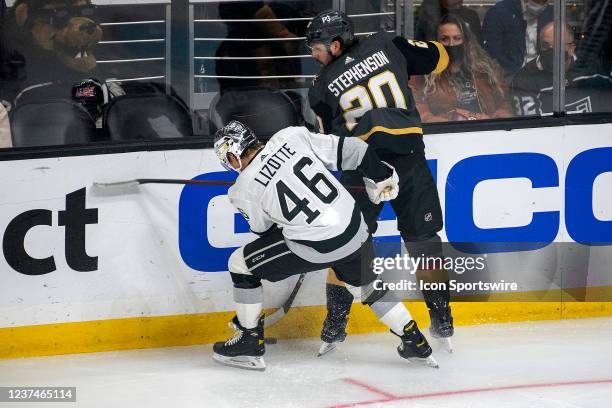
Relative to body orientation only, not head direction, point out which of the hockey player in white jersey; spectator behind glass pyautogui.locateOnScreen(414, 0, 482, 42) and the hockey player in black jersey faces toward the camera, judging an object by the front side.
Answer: the spectator behind glass

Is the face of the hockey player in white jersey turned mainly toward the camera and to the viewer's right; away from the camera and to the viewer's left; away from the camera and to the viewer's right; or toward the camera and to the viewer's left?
away from the camera and to the viewer's left

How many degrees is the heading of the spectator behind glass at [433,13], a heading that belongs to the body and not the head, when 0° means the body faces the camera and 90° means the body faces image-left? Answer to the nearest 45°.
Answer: approximately 0°

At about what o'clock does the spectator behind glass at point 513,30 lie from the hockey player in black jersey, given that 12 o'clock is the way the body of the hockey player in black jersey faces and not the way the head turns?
The spectator behind glass is roughly at 1 o'clock from the hockey player in black jersey.

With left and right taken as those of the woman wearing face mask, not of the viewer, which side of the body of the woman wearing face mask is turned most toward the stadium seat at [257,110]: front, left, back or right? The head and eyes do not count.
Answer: right

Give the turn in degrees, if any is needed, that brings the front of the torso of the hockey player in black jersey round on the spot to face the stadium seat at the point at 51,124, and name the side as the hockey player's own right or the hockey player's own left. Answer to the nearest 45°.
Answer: approximately 45° to the hockey player's own left

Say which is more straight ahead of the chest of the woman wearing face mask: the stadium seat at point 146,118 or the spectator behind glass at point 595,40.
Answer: the stadium seat

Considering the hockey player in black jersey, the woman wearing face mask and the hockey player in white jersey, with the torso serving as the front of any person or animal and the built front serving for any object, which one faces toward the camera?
the woman wearing face mask

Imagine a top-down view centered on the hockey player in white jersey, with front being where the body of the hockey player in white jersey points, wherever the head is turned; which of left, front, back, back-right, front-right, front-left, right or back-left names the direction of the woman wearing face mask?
right

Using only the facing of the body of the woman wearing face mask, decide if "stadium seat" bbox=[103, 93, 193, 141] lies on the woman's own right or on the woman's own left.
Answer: on the woman's own right

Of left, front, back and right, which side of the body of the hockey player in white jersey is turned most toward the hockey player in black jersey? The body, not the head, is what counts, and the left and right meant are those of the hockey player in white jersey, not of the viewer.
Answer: right

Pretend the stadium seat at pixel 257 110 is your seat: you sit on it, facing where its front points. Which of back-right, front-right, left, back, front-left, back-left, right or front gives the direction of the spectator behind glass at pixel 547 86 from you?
left

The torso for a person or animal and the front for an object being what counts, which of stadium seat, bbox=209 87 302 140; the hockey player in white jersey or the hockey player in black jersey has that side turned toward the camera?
the stadium seat

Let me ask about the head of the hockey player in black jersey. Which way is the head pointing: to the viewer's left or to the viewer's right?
to the viewer's left

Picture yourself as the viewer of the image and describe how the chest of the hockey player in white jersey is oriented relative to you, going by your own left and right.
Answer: facing away from the viewer and to the left of the viewer

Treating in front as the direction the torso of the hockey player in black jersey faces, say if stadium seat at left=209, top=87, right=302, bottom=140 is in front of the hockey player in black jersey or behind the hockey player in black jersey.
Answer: in front
